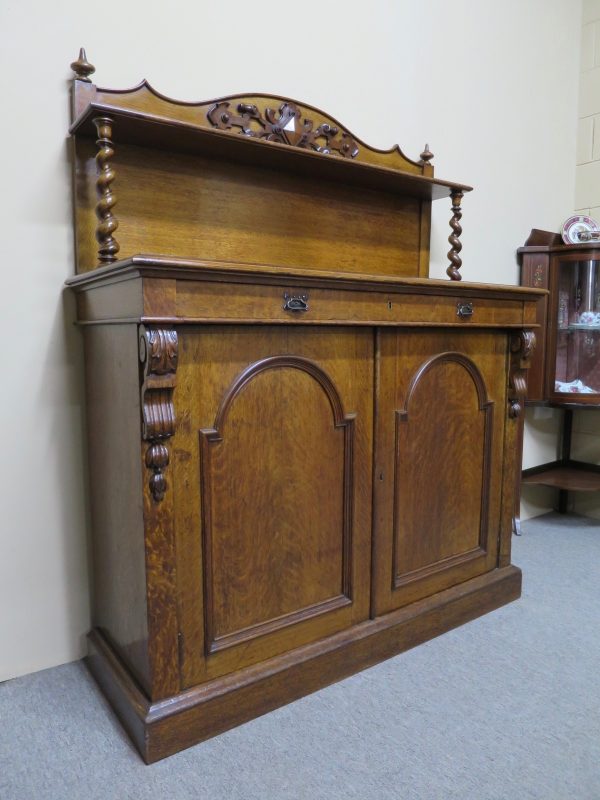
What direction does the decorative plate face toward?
toward the camera

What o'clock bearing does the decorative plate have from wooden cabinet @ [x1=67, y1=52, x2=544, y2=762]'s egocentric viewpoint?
The decorative plate is roughly at 9 o'clock from the wooden cabinet.

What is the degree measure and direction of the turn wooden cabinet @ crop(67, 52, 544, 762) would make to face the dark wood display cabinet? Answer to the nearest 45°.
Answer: approximately 90° to its left

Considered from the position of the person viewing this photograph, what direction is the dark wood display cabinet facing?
facing the viewer

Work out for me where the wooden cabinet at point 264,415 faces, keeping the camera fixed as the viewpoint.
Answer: facing the viewer and to the right of the viewer
